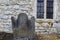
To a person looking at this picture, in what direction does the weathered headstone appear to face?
facing the viewer
